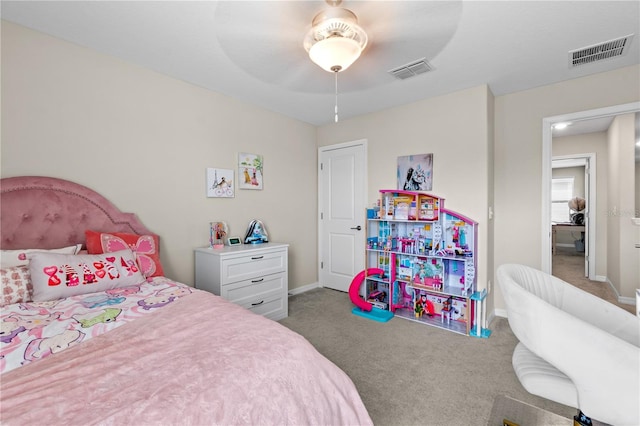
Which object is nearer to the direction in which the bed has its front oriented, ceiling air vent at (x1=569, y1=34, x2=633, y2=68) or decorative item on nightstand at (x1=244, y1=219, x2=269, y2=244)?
the ceiling air vent

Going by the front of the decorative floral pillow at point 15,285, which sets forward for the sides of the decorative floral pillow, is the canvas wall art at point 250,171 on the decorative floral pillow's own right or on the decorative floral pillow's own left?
on the decorative floral pillow's own left

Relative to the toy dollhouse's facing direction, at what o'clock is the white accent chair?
The white accent chair is roughly at 10 o'clock from the toy dollhouse.

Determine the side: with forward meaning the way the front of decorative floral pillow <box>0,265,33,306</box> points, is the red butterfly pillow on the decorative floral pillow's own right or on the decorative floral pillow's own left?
on the decorative floral pillow's own left

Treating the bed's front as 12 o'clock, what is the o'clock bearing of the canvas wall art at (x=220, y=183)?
The canvas wall art is roughly at 8 o'clock from the bed.

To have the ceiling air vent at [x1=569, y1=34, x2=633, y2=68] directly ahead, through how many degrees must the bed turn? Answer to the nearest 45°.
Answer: approximately 45° to its left
